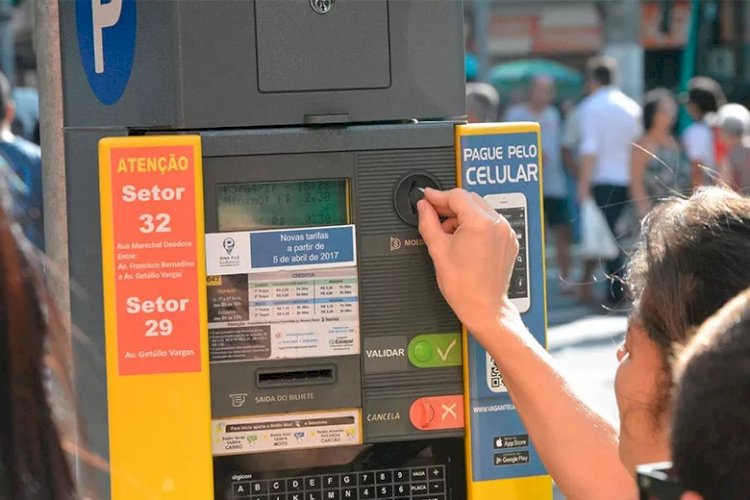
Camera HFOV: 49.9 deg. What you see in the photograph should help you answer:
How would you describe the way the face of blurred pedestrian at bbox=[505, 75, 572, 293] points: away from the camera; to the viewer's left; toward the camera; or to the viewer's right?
toward the camera
